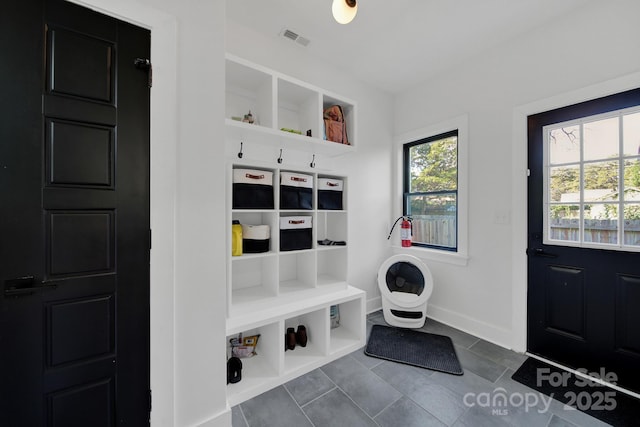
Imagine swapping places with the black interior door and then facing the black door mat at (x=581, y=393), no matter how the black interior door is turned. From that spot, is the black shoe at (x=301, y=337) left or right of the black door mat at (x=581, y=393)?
left

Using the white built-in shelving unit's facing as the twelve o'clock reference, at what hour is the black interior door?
The black interior door is roughly at 3 o'clock from the white built-in shelving unit.

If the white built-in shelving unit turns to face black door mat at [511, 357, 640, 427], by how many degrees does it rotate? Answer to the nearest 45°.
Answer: approximately 45° to its left

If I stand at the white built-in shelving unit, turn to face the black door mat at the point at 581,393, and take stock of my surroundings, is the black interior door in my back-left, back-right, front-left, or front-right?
back-right

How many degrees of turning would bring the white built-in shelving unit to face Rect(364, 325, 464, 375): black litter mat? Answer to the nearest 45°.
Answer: approximately 45° to its left

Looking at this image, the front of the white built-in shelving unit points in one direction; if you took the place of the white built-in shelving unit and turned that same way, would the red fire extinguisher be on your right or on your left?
on your left

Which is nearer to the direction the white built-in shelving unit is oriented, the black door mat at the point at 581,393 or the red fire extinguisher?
the black door mat

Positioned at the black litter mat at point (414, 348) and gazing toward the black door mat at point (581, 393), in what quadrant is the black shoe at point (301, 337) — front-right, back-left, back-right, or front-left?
back-right

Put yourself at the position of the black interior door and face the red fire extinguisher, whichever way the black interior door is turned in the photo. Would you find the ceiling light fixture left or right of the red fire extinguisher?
right

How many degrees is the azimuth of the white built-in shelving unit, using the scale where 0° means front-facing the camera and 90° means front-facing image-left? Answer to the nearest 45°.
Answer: approximately 315°
